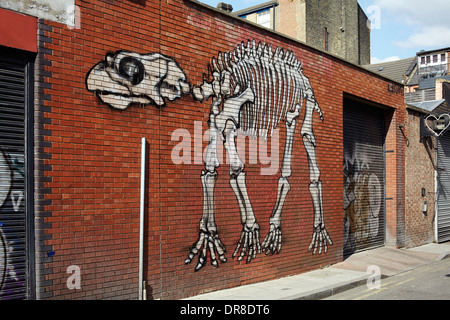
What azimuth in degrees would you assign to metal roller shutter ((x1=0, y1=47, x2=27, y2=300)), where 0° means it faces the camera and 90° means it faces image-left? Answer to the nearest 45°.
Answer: approximately 315°

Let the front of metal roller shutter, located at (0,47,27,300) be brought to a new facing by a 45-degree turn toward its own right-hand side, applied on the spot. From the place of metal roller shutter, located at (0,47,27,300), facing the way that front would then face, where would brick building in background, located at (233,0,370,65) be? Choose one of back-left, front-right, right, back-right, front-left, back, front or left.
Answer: back-left

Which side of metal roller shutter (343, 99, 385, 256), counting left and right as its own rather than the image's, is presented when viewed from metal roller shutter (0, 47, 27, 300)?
right

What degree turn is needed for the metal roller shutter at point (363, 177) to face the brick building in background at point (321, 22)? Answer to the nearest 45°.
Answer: approximately 135° to its left

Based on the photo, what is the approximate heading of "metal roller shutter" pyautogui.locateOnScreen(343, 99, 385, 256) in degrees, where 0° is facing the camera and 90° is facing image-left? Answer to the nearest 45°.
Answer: approximately 315°

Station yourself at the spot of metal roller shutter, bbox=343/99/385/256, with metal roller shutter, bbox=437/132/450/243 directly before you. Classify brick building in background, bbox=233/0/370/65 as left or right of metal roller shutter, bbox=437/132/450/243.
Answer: left

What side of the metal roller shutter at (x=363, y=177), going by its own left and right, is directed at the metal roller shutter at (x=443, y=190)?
left

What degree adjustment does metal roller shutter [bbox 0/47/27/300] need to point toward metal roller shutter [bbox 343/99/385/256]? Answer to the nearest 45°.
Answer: approximately 90° to its left
